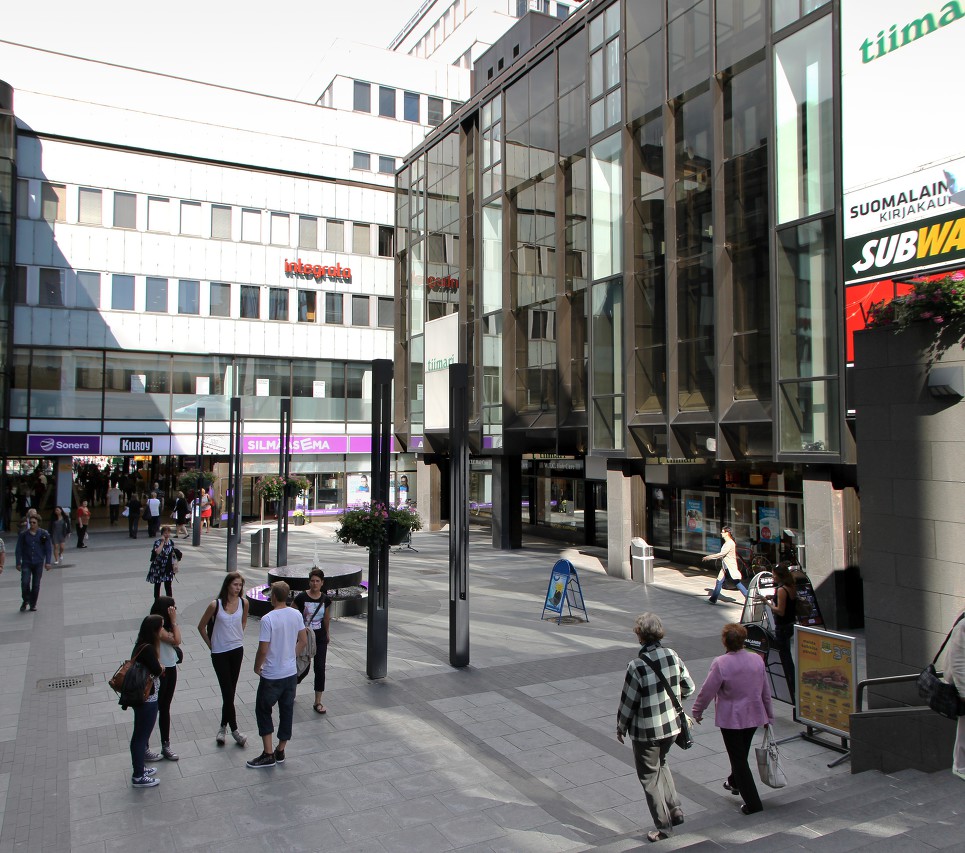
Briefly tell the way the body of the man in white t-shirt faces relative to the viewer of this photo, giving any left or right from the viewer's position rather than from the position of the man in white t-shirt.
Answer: facing away from the viewer and to the left of the viewer

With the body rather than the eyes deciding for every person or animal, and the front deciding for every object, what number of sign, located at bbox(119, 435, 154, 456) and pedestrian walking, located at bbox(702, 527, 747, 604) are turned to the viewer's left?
1

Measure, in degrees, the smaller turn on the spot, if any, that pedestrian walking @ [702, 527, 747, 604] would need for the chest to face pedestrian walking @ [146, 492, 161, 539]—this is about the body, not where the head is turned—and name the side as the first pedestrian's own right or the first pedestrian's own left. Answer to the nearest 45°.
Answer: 0° — they already face them

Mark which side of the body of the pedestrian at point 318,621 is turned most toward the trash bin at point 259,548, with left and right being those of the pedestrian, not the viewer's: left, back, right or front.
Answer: back

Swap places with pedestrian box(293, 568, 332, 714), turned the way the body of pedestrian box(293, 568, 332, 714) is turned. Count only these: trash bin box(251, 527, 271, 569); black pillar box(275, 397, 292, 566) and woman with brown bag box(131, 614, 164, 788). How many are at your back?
2

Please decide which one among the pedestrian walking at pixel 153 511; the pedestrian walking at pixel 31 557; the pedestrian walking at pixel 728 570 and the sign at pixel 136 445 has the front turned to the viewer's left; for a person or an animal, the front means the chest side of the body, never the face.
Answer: the pedestrian walking at pixel 728 570

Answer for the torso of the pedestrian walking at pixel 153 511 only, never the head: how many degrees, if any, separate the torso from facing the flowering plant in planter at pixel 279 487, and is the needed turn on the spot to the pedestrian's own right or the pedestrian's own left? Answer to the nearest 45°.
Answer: approximately 45° to the pedestrian's own left

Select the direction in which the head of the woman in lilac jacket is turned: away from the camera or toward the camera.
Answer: away from the camera

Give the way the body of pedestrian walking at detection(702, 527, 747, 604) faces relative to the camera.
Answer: to the viewer's left

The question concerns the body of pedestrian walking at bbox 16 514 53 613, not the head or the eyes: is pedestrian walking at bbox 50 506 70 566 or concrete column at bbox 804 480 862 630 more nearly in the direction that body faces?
the concrete column
